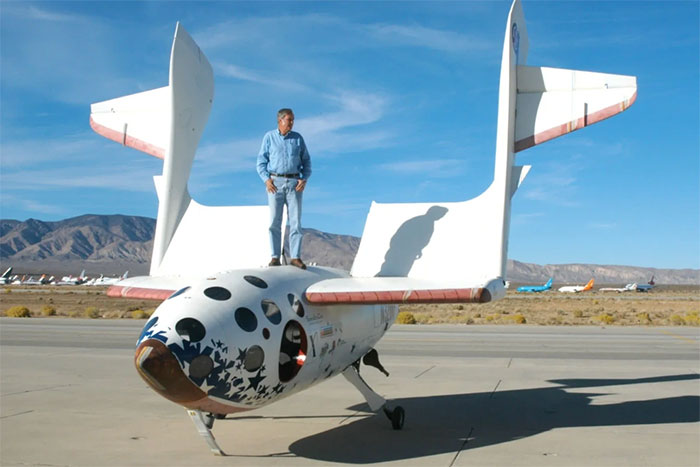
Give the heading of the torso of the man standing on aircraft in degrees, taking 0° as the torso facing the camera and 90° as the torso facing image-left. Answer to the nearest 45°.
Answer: approximately 0°

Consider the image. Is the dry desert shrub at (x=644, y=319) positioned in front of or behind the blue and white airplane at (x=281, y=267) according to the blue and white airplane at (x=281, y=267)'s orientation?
behind

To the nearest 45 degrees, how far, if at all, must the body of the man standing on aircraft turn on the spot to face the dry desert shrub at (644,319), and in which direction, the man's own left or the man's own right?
approximately 135° to the man's own left

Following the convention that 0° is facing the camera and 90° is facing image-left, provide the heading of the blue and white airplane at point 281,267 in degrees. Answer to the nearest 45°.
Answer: approximately 45°
